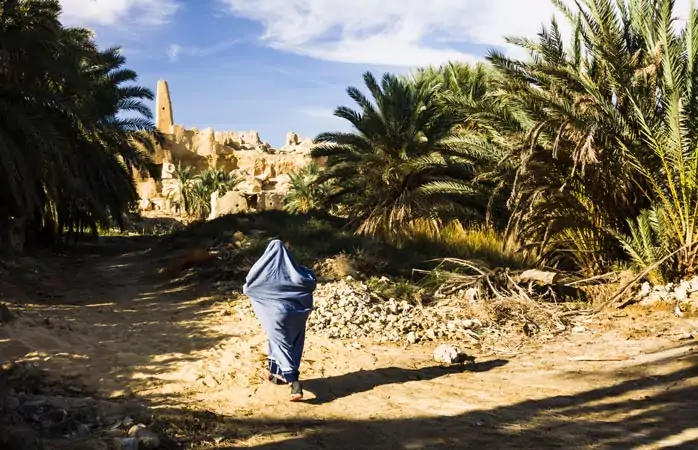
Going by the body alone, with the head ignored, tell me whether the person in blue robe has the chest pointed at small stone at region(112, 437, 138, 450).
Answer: no

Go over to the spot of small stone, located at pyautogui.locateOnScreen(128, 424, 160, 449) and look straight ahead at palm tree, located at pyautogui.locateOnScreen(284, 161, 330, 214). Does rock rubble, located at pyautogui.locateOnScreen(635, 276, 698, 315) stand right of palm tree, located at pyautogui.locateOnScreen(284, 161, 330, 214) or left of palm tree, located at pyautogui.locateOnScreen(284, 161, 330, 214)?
right

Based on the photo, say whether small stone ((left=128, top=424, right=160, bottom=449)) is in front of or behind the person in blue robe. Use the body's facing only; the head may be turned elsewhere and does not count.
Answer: behind

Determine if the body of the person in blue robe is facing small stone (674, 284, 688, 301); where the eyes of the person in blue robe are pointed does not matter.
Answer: no

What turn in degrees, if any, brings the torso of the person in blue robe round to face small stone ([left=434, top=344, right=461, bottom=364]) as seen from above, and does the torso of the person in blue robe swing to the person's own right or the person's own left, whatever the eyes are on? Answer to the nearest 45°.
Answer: approximately 45° to the person's own right

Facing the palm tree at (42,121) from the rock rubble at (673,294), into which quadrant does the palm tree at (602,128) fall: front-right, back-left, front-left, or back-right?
front-right

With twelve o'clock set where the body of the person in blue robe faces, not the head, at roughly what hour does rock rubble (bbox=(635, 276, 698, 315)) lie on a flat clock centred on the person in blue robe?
The rock rubble is roughly at 2 o'clock from the person in blue robe.

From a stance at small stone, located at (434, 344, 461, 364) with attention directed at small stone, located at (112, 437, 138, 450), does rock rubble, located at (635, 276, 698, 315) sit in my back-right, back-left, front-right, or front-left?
back-left

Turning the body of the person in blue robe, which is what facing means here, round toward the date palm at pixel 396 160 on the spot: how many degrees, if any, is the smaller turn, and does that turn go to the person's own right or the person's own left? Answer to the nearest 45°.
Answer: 0° — they already face it

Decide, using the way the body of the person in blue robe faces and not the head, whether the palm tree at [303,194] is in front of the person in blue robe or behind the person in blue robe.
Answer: in front

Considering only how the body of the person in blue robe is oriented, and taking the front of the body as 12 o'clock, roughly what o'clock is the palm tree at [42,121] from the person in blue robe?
The palm tree is roughly at 11 o'clock from the person in blue robe.

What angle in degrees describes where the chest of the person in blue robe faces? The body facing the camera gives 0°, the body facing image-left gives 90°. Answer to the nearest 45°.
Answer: approximately 180°
